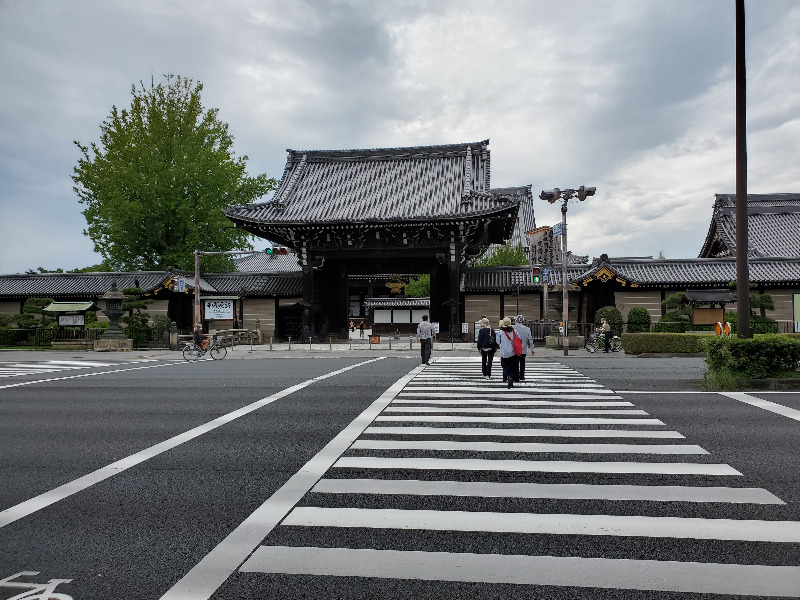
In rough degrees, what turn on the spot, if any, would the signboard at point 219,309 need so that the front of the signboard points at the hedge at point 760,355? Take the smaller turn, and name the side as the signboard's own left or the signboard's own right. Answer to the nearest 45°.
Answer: approximately 45° to the signboard's own left

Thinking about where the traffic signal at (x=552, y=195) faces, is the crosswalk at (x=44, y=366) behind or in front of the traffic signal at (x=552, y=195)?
in front

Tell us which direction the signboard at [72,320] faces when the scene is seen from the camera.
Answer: facing the viewer

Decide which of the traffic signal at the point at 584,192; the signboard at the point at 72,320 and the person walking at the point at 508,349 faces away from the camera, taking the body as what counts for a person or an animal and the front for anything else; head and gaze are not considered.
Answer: the person walking

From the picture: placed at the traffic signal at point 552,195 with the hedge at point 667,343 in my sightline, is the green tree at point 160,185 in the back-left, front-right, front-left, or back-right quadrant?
back-left

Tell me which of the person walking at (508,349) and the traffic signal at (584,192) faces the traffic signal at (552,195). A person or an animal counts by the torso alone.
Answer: the person walking

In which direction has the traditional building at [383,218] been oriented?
toward the camera

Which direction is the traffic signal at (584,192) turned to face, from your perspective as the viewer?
facing to the right of the viewer

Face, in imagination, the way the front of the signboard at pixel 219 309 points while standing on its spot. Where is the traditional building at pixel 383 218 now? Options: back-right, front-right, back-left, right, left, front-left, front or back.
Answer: left

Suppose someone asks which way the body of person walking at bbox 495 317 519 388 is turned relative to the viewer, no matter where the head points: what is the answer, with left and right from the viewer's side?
facing away from the viewer

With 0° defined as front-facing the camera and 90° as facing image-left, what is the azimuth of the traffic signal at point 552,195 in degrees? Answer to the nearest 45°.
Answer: approximately 90°

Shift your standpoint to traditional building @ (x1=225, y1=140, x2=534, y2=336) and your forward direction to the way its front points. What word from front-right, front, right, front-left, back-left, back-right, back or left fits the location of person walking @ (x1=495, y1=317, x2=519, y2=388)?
front

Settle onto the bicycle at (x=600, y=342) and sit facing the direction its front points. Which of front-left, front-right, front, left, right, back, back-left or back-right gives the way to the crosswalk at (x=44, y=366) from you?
front-left
